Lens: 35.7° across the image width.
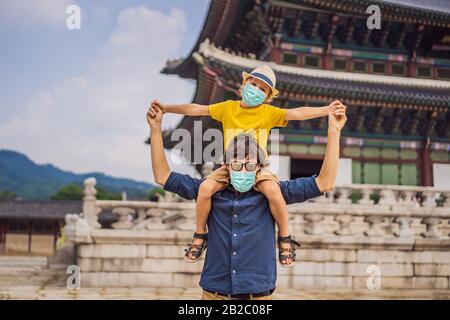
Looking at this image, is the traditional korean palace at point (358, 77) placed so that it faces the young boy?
yes

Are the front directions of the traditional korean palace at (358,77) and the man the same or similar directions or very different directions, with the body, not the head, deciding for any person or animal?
same or similar directions

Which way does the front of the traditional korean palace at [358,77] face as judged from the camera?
facing the viewer

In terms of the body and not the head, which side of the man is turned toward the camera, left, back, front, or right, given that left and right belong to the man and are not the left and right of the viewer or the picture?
front

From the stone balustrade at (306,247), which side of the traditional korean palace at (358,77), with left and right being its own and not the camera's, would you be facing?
front

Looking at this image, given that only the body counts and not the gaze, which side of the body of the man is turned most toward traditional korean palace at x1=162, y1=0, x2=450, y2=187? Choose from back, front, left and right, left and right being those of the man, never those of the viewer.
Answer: back

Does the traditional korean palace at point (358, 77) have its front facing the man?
yes

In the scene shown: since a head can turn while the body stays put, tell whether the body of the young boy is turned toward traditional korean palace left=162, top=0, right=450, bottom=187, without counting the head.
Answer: no

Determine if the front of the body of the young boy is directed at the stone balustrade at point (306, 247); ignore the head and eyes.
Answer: no

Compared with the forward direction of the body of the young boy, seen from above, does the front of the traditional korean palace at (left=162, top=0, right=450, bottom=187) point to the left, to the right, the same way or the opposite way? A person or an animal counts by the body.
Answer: the same way
